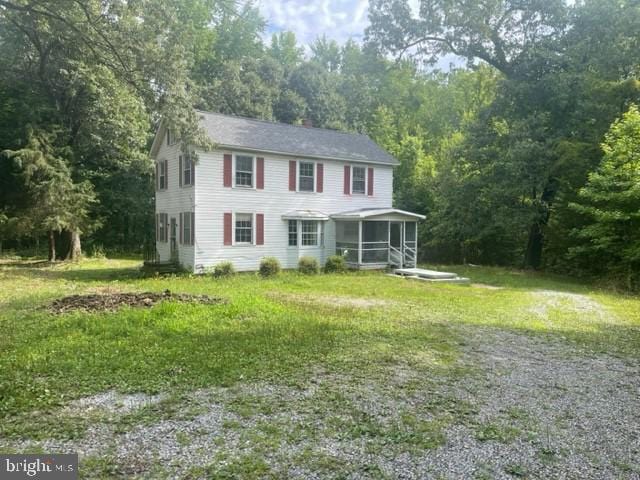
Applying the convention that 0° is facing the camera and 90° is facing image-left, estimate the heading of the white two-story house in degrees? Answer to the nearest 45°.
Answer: approximately 315°

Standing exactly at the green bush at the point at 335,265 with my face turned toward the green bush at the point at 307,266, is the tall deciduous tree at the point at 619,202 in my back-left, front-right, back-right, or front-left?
back-left

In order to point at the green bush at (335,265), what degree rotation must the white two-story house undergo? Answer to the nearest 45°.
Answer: approximately 45° to its left

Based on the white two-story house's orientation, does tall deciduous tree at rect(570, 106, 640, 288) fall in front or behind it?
in front
